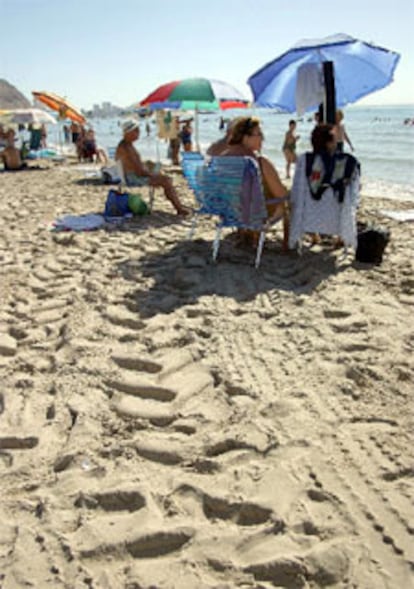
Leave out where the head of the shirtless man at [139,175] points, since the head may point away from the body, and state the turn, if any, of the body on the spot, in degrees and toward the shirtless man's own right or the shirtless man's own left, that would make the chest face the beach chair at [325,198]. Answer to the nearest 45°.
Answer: approximately 45° to the shirtless man's own right

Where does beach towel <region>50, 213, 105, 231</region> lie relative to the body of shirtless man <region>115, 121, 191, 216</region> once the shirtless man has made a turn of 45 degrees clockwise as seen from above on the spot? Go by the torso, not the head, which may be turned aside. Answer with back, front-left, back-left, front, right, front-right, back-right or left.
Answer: right

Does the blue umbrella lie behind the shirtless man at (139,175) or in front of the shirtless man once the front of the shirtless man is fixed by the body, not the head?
in front

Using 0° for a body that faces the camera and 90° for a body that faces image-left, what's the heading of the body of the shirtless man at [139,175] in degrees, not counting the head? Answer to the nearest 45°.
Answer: approximately 270°

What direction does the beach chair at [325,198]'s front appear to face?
away from the camera

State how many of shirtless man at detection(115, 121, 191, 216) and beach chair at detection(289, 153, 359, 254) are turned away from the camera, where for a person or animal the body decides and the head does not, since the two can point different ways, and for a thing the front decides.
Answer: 1

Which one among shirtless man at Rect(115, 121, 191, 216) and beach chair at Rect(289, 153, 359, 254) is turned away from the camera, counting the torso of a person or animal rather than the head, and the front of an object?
the beach chair

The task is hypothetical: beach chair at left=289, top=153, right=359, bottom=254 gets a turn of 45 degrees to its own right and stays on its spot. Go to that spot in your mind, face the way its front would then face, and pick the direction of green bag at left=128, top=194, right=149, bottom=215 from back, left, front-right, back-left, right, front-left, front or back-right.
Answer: left

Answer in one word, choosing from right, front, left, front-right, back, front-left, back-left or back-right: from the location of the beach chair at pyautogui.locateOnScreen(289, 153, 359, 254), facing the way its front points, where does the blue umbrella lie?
front

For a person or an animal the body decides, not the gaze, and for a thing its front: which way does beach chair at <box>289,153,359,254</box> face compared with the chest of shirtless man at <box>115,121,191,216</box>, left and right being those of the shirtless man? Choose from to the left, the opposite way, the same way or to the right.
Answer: to the left
